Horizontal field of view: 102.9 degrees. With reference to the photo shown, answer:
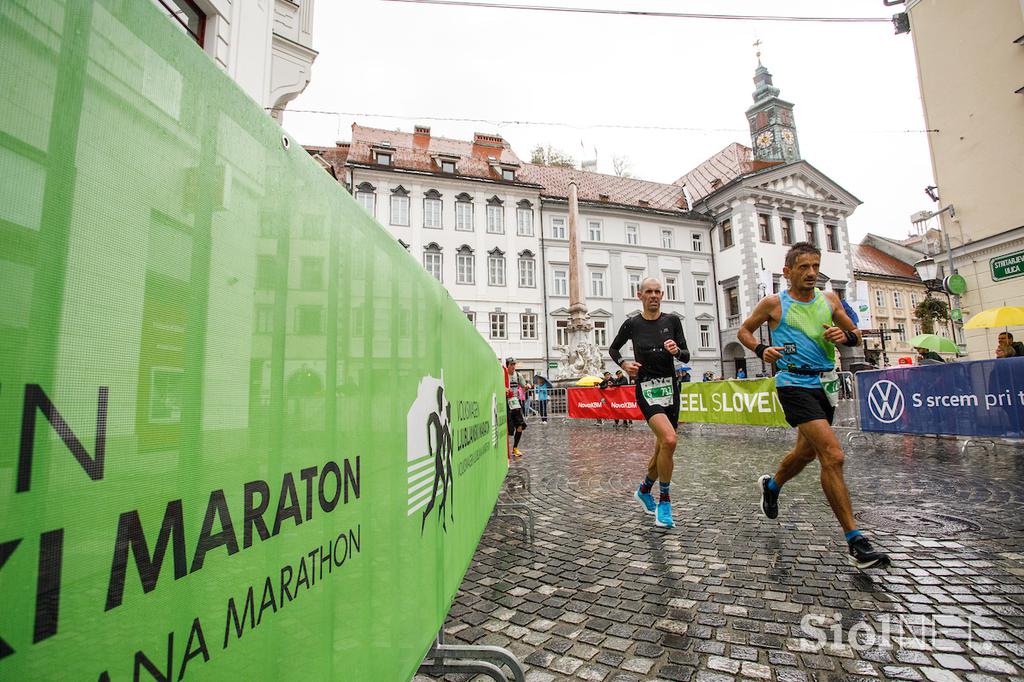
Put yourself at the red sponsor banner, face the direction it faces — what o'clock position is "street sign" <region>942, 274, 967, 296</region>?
The street sign is roughly at 9 o'clock from the red sponsor banner.

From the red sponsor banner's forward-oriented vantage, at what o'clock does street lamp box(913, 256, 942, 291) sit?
The street lamp is roughly at 9 o'clock from the red sponsor banner.

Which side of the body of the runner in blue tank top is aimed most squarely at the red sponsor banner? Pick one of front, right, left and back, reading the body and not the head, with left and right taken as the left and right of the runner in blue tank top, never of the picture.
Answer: back

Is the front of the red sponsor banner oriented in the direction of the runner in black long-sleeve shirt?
yes

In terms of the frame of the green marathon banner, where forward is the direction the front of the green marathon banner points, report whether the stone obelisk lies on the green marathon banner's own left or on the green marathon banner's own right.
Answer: on the green marathon banner's own left

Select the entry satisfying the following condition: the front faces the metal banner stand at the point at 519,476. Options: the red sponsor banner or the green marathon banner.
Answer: the red sponsor banner

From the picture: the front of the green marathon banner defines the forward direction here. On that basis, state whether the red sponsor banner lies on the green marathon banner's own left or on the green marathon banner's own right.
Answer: on the green marathon banner's own left

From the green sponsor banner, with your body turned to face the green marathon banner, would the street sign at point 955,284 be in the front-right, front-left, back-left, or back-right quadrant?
back-left

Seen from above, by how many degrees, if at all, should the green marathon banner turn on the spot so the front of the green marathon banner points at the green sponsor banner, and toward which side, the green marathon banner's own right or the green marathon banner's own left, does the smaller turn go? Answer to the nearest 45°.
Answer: approximately 90° to the green marathon banner's own left
